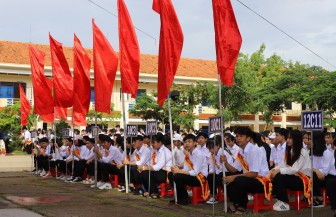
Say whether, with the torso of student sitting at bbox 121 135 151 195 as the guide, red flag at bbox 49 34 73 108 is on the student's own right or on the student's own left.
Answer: on the student's own right

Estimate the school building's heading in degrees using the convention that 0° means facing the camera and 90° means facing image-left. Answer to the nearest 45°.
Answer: approximately 315°

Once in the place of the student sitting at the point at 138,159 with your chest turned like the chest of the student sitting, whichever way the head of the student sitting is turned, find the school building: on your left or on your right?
on your right

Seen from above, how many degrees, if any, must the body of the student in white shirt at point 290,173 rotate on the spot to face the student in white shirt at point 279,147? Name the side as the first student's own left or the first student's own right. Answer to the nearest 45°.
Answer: approximately 90° to the first student's own right

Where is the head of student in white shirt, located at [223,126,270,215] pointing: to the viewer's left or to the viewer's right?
to the viewer's left

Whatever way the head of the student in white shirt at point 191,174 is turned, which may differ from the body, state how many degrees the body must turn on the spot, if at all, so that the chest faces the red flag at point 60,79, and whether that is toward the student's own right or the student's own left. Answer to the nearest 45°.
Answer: approximately 90° to the student's own right

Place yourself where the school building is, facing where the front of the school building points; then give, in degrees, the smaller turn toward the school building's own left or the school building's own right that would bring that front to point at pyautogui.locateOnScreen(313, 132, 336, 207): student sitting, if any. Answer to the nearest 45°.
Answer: approximately 45° to the school building's own right

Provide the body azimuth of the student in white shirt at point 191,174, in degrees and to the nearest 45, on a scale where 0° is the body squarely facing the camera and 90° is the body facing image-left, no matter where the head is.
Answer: approximately 45°
